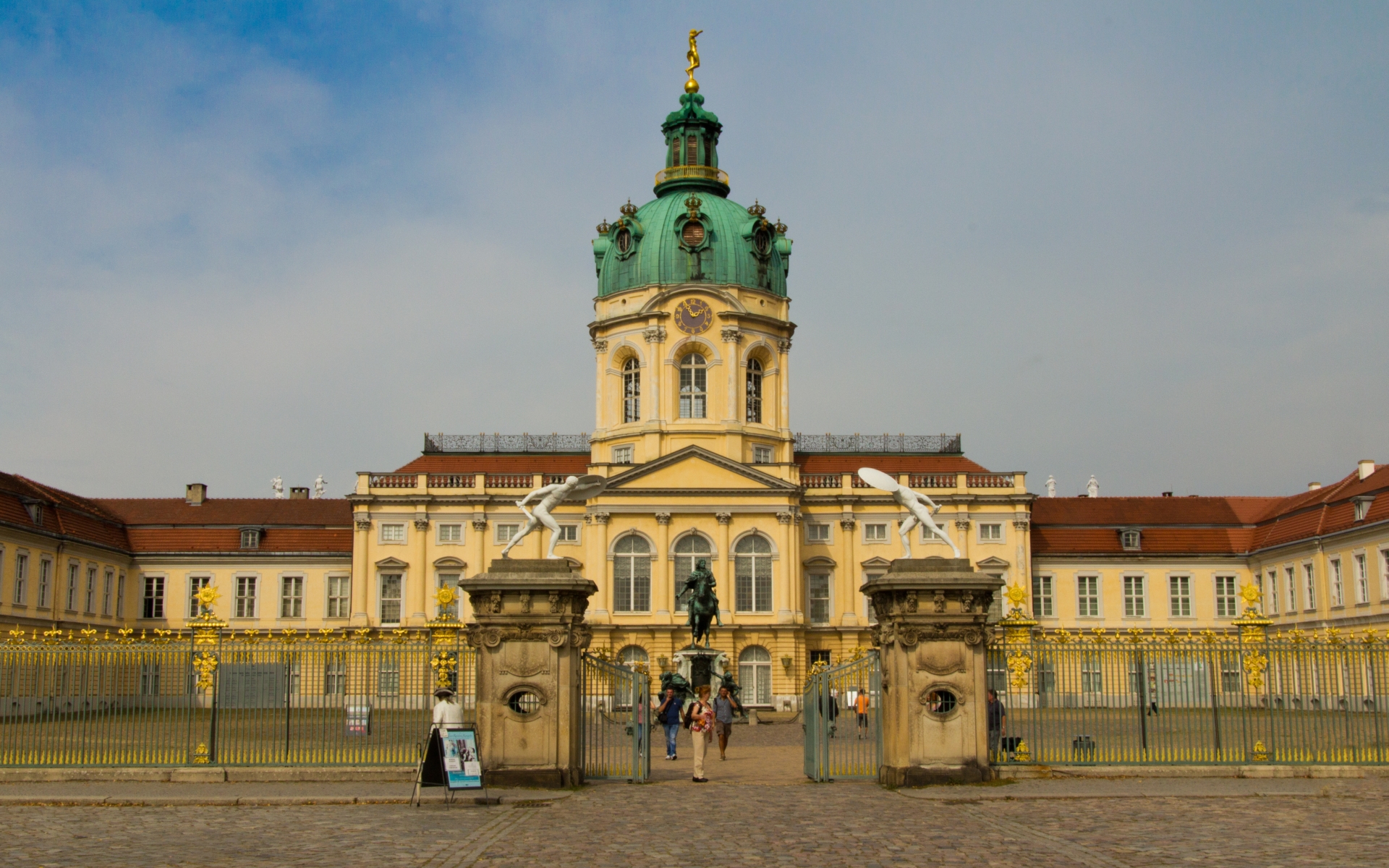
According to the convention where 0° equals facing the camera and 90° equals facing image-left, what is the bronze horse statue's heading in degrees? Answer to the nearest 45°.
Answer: approximately 0°

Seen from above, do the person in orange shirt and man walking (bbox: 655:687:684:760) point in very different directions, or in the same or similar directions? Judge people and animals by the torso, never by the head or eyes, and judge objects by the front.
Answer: very different directions

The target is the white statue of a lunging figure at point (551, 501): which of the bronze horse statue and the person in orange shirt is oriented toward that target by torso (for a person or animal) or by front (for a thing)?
the bronze horse statue

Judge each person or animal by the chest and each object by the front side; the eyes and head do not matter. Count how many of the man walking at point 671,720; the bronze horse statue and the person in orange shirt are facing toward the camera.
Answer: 2

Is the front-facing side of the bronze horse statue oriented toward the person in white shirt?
yes

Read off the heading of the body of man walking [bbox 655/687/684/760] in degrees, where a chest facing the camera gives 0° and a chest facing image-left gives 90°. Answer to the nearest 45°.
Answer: approximately 0°

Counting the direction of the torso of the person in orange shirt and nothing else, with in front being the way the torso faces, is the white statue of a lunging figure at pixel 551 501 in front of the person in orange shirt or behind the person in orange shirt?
behind

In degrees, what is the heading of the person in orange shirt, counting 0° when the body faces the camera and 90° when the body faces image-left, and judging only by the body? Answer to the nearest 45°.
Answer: approximately 180°
